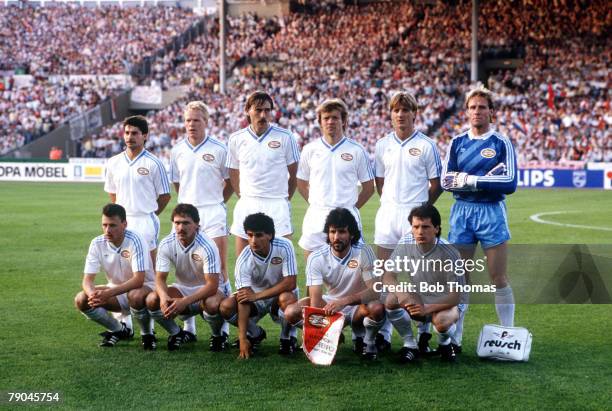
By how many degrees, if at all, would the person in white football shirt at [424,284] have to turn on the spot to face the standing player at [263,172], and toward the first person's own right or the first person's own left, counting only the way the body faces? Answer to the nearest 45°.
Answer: approximately 135° to the first person's own right

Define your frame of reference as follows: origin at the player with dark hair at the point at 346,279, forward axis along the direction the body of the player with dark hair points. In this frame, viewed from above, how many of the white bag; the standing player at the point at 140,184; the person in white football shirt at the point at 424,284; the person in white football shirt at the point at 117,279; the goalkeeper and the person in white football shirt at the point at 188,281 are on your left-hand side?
3

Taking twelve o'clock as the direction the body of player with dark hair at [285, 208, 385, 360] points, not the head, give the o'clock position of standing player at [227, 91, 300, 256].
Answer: The standing player is roughly at 5 o'clock from the player with dark hair.

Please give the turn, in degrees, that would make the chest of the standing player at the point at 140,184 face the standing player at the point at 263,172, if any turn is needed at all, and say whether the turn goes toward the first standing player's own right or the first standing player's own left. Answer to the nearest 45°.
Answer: approximately 135° to the first standing player's own left

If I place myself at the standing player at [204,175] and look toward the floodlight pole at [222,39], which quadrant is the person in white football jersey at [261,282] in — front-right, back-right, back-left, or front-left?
back-right

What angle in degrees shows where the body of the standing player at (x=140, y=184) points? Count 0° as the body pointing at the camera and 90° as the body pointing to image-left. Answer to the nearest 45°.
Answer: approximately 45°

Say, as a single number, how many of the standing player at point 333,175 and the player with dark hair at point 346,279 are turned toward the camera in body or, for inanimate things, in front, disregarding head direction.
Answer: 2
